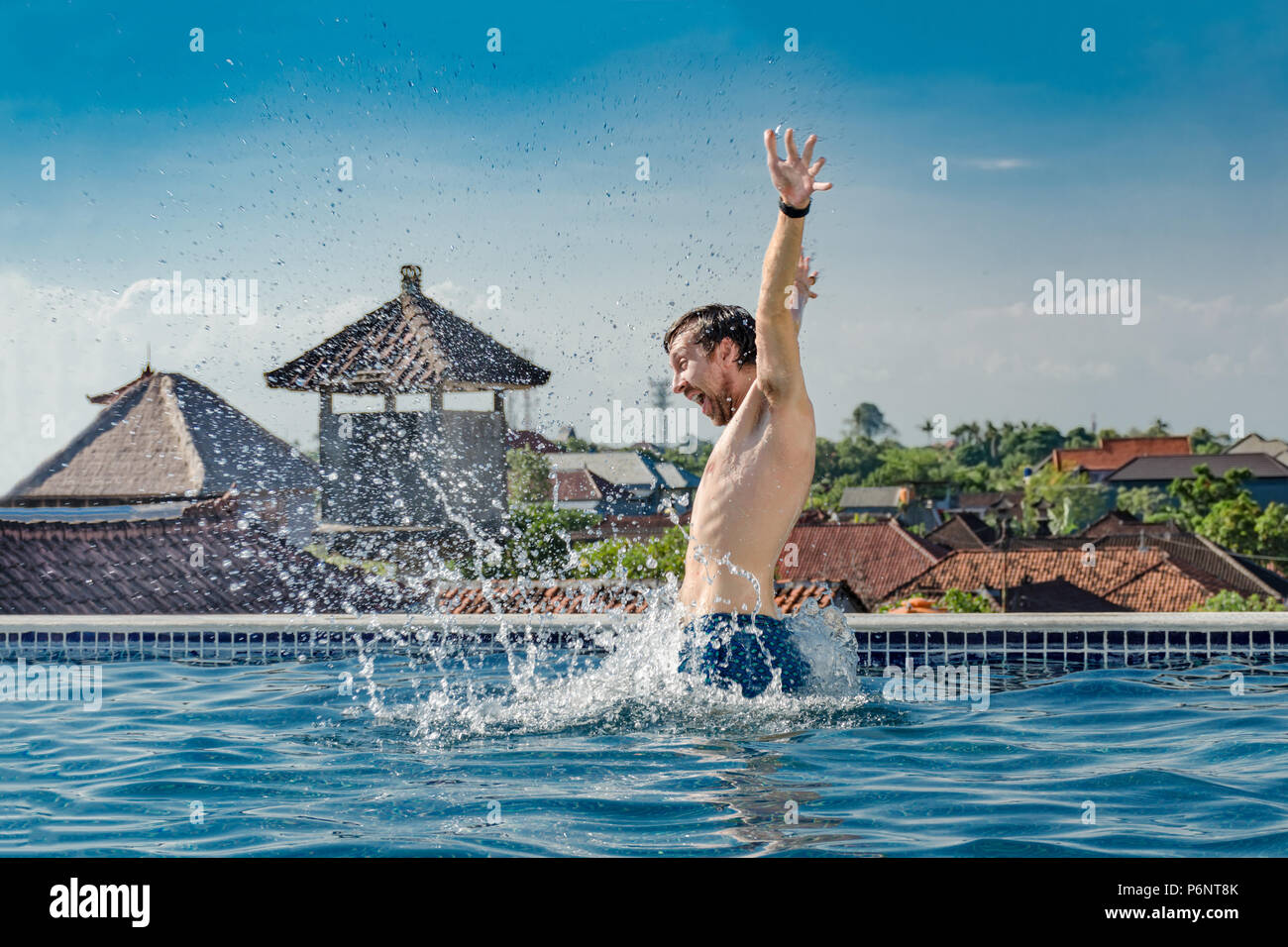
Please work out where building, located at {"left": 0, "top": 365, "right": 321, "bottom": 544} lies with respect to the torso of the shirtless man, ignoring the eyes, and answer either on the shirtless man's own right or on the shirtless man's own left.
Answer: on the shirtless man's own right

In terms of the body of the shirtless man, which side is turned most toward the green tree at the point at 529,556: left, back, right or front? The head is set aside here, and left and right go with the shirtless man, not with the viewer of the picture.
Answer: right

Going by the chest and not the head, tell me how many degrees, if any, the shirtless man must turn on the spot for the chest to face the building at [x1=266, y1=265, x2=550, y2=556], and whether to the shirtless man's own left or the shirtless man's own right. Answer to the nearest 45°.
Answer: approximately 90° to the shirtless man's own right

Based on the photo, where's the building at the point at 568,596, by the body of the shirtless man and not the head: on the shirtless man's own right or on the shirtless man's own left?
on the shirtless man's own right

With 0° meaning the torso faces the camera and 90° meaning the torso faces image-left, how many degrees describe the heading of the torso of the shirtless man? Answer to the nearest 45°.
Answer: approximately 90°

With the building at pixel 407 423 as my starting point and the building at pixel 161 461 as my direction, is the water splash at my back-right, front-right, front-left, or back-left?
back-left

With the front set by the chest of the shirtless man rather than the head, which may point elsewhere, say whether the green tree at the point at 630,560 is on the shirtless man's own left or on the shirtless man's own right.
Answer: on the shirtless man's own right
